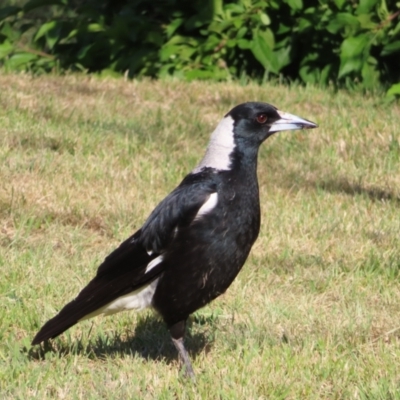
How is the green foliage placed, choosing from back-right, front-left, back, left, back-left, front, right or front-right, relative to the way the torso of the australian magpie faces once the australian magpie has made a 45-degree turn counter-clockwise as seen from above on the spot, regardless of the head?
front-left

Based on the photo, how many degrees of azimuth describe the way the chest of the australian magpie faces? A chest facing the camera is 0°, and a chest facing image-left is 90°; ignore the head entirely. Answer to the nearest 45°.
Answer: approximately 270°
